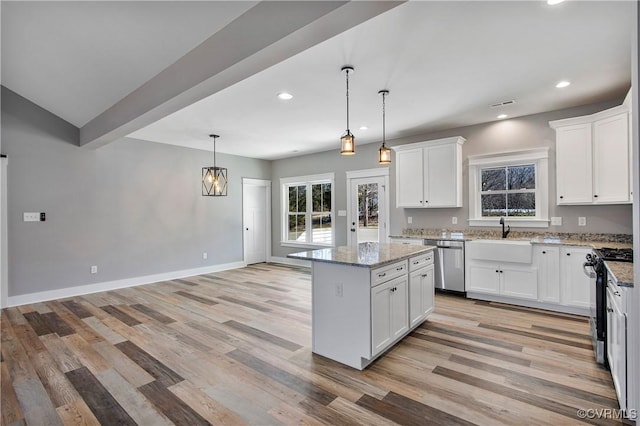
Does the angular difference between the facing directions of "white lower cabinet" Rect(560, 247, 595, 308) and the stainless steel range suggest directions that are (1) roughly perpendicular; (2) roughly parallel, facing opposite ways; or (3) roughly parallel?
roughly perpendicular

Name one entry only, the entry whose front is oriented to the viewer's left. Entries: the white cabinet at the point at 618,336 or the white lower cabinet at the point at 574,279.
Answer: the white cabinet

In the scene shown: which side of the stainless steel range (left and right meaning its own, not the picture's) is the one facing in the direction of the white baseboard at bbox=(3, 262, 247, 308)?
front

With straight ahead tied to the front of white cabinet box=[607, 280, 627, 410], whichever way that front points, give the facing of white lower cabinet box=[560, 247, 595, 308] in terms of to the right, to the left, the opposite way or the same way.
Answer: to the left

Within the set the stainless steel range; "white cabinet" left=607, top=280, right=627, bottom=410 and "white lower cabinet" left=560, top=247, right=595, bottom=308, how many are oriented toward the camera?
1

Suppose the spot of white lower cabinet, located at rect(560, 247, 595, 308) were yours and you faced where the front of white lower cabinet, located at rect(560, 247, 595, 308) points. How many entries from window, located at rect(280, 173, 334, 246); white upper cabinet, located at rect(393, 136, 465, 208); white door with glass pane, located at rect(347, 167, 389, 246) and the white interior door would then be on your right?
4

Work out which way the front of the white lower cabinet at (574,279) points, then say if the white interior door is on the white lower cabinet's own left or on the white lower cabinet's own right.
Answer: on the white lower cabinet's own right

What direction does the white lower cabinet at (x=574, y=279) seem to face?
toward the camera

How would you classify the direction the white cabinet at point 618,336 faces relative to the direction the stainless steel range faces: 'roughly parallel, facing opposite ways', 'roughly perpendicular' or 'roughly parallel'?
roughly parallel

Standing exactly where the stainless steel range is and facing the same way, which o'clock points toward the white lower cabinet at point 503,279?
The white lower cabinet is roughly at 2 o'clock from the stainless steel range.

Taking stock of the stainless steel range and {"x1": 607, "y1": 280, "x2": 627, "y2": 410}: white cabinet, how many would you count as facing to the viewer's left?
2

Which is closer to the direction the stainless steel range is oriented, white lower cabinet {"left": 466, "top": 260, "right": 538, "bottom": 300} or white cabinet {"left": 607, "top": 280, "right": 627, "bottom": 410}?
the white lower cabinet

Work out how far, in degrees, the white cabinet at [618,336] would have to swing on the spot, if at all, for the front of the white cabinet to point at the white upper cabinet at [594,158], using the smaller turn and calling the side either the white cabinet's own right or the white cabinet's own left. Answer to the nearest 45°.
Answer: approximately 90° to the white cabinet's own right

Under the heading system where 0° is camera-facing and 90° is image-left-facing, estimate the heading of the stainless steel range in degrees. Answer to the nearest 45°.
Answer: approximately 90°

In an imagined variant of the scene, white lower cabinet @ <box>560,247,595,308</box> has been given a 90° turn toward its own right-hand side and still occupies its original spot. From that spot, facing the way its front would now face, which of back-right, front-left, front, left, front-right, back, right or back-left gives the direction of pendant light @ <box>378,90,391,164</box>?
front-left
